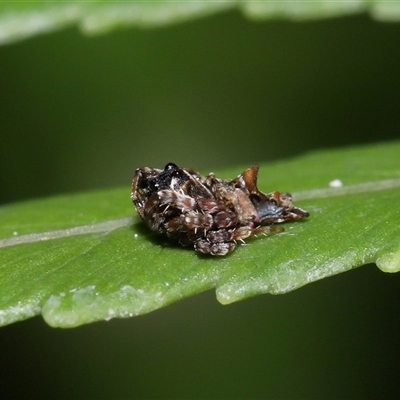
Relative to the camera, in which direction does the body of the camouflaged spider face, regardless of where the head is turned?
to the viewer's left
